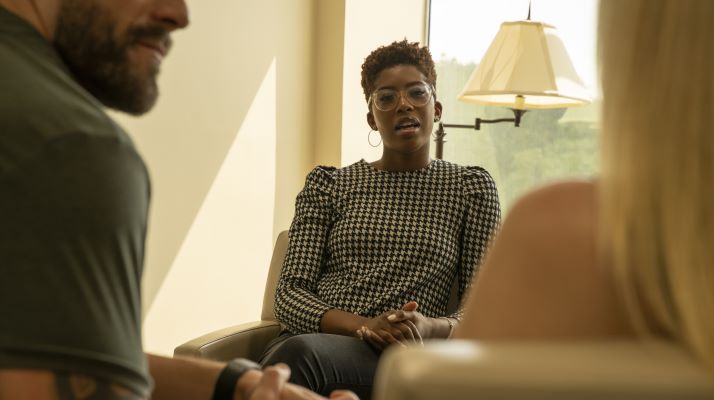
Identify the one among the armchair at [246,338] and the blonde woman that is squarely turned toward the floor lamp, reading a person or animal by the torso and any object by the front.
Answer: the blonde woman

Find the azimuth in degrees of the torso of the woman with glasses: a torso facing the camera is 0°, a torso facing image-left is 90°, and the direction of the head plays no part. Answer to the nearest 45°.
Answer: approximately 0°

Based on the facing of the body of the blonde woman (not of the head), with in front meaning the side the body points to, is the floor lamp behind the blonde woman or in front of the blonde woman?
in front

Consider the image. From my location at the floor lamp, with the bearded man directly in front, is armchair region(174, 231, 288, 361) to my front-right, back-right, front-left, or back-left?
front-right

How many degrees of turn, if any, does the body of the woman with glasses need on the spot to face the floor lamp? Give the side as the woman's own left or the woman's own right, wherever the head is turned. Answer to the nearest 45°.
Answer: approximately 135° to the woman's own left

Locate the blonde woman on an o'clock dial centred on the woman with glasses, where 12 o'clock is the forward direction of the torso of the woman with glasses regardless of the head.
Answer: The blonde woman is roughly at 12 o'clock from the woman with glasses.

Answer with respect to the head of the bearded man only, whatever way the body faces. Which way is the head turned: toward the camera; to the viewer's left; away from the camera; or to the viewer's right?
to the viewer's right

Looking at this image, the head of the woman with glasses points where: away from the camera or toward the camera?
toward the camera

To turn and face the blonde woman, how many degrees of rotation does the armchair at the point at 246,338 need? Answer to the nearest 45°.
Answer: approximately 45° to its left

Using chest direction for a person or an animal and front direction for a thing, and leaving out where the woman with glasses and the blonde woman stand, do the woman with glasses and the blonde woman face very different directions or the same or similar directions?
very different directions

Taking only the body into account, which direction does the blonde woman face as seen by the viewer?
away from the camera

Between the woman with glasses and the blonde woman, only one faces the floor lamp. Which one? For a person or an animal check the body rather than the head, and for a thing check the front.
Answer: the blonde woman

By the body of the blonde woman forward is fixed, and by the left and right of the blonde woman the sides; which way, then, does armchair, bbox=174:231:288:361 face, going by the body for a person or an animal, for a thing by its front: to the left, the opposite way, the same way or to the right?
the opposite way

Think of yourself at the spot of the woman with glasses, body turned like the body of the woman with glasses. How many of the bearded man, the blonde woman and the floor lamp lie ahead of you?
2

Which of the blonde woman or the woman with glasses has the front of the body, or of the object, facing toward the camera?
the woman with glasses

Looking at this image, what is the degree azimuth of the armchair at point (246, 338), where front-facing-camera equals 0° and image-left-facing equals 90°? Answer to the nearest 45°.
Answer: approximately 45°

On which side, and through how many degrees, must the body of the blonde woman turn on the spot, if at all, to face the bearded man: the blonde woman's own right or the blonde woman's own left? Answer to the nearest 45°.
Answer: approximately 90° to the blonde woman's own left
